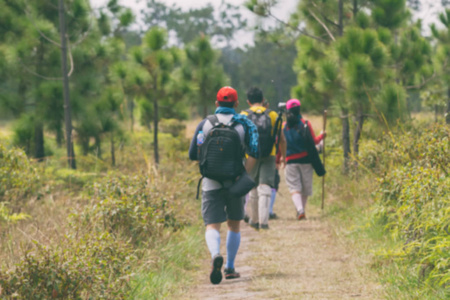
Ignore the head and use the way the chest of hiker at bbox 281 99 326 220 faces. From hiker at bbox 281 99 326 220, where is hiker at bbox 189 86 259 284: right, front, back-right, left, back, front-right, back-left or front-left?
back

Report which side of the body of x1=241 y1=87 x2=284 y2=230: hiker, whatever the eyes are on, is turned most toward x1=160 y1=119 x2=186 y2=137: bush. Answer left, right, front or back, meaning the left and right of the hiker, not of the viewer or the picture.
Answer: front

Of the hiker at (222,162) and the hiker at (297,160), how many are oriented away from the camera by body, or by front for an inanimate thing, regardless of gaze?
2

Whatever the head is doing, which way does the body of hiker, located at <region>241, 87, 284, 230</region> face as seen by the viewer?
away from the camera

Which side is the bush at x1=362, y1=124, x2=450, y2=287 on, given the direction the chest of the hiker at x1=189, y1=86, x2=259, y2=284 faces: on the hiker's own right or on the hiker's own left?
on the hiker's own right

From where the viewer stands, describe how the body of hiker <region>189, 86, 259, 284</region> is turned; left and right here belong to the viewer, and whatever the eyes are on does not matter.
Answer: facing away from the viewer

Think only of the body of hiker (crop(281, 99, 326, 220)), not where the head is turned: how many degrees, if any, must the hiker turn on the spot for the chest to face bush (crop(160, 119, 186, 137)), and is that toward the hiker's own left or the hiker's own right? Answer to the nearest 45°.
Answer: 0° — they already face it

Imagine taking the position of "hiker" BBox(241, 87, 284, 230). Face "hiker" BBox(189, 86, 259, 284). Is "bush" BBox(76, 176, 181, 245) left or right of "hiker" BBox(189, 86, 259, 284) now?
right

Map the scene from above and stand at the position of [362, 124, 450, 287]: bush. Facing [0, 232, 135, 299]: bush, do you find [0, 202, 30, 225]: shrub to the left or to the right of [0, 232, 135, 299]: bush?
right

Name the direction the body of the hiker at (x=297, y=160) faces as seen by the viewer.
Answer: away from the camera

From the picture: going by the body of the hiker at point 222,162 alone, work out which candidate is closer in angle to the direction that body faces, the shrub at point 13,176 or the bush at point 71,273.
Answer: the shrub
